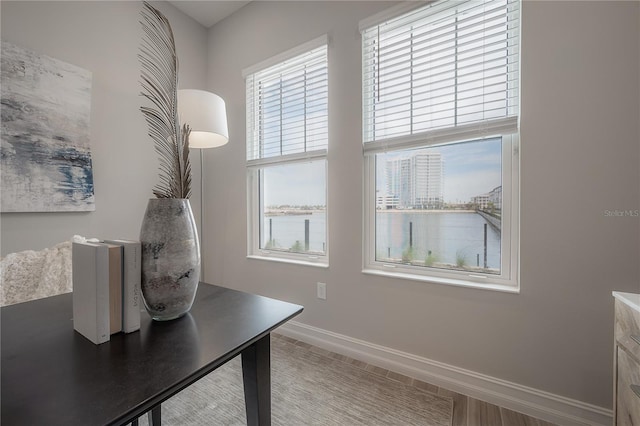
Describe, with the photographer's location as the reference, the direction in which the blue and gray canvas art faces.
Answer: facing the viewer and to the right of the viewer

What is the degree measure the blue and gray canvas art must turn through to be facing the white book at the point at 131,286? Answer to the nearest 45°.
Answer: approximately 45° to its right

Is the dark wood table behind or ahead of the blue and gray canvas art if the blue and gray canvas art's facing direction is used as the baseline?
ahead

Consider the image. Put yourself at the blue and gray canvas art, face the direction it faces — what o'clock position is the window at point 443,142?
The window is roughly at 12 o'clock from the blue and gray canvas art.

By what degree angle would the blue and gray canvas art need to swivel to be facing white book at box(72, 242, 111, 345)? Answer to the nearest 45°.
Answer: approximately 45° to its right
